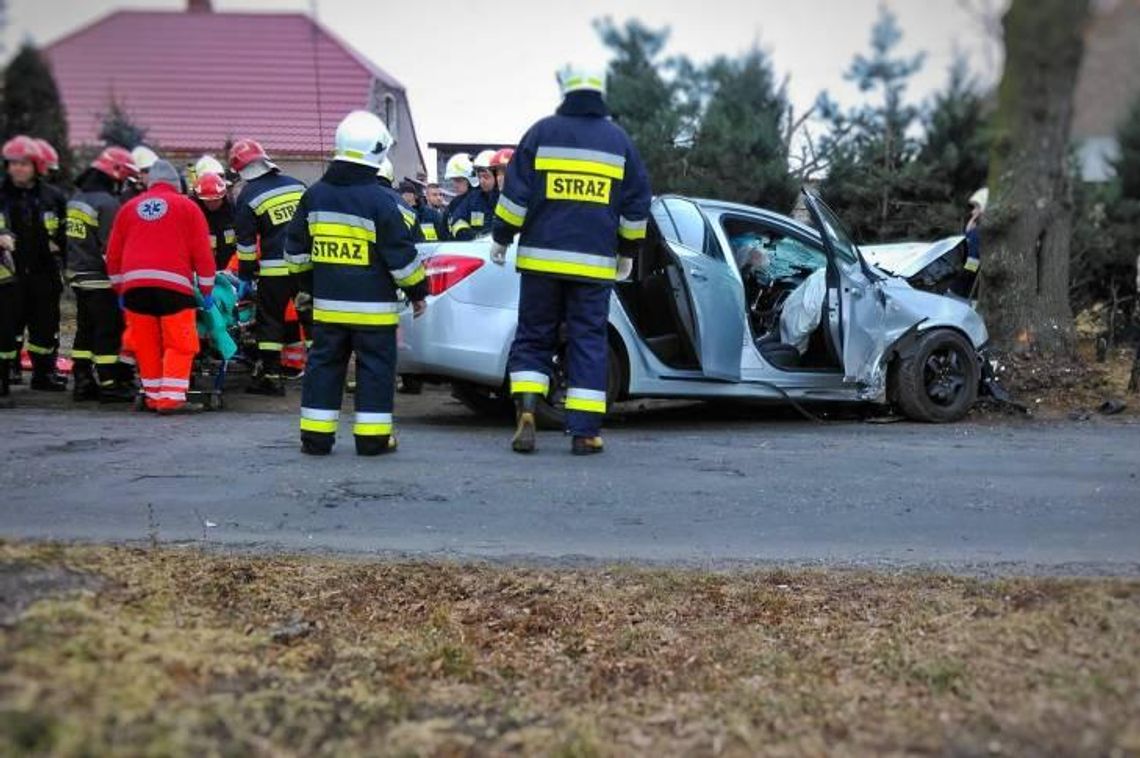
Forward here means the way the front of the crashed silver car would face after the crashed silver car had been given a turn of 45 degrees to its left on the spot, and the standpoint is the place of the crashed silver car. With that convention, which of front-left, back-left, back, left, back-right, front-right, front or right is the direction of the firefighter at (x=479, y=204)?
left

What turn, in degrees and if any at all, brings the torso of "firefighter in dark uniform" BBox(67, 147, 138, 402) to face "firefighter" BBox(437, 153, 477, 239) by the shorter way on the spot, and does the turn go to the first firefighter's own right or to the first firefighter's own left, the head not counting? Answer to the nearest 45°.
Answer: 0° — they already face them

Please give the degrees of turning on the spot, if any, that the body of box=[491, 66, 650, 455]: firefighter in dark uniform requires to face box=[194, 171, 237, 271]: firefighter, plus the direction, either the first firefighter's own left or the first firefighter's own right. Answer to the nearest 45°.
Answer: approximately 45° to the first firefighter's own left

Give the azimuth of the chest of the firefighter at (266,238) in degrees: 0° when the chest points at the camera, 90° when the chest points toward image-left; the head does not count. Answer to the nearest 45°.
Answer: approximately 135°

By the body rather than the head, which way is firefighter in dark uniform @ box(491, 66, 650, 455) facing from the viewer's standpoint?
away from the camera

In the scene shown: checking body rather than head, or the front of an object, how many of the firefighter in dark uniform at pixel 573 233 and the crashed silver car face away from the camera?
1

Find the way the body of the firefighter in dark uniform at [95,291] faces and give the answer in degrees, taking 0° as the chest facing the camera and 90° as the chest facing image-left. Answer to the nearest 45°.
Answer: approximately 225°

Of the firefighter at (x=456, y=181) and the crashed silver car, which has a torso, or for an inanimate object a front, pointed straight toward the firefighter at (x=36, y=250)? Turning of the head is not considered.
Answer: the firefighter at (x=456, y=181)

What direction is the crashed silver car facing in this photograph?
to the viewer's right

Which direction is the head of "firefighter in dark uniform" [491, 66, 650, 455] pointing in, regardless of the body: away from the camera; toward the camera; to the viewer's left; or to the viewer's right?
away from the camera

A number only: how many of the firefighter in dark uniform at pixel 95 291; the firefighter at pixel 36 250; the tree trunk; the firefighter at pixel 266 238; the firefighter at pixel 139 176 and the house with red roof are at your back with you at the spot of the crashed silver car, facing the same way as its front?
5

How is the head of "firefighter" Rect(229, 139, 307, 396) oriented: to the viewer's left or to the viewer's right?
to the viewer's left

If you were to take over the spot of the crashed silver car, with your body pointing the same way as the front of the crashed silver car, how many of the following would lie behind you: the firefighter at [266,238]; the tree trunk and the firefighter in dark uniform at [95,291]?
2
